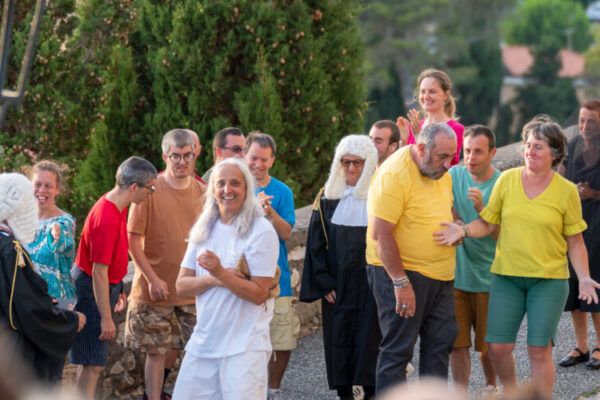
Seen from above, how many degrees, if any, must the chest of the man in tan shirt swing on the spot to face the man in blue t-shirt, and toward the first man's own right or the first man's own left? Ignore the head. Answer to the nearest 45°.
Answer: approximately 45° to the first man's own left

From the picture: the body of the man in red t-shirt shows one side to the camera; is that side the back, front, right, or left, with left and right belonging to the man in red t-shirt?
right

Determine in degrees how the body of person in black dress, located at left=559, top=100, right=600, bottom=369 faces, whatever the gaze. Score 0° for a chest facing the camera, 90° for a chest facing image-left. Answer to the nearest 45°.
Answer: approximately 45°

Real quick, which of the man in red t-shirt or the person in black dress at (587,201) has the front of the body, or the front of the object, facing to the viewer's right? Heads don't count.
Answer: the man in red t-shirt

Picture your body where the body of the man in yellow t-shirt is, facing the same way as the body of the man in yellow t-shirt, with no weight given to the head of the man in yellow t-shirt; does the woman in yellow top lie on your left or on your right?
on your left
